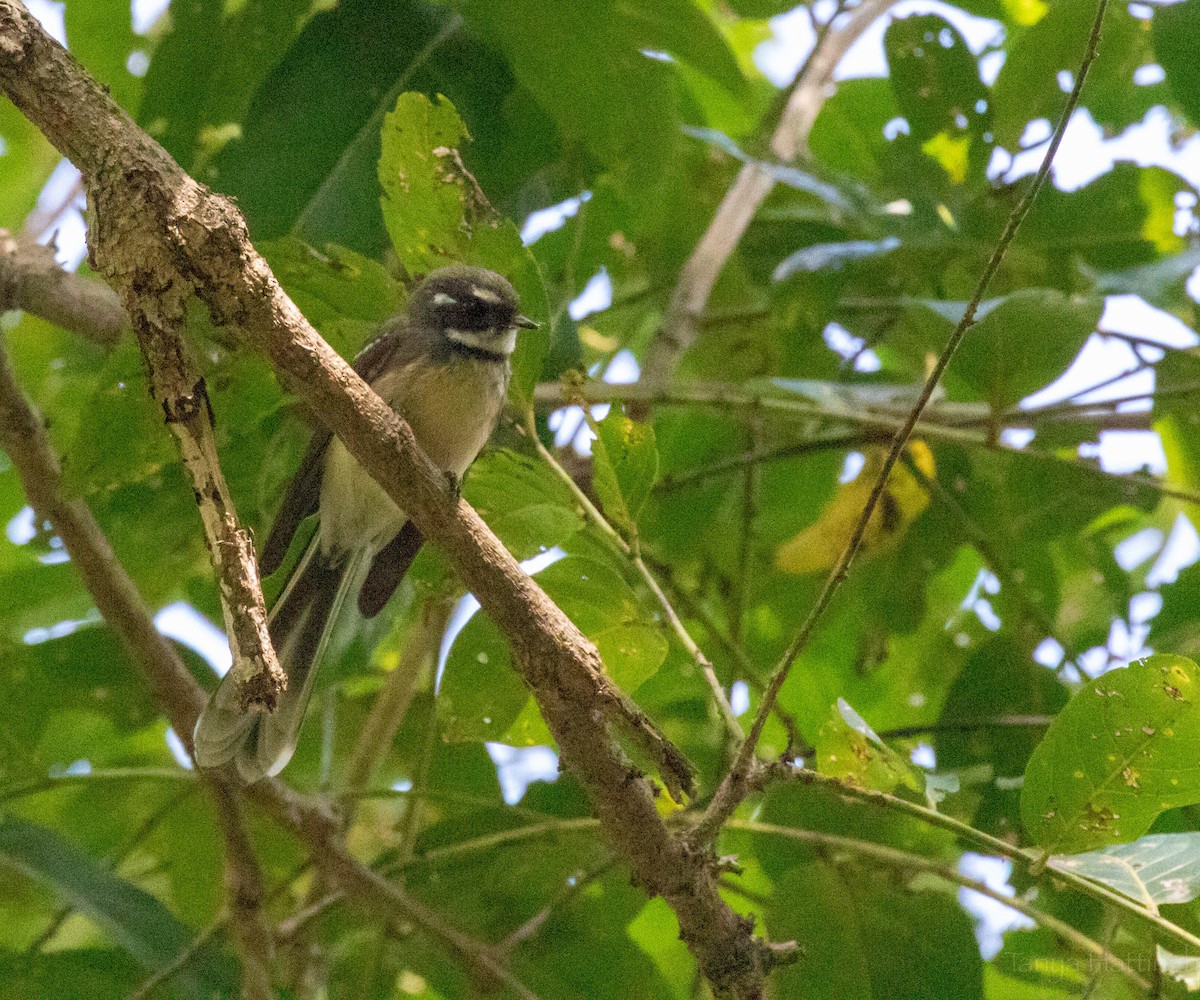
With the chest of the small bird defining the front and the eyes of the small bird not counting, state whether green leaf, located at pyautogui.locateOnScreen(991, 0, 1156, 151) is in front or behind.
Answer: in front

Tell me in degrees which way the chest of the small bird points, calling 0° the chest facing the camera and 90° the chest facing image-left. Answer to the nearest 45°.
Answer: approximately 315°

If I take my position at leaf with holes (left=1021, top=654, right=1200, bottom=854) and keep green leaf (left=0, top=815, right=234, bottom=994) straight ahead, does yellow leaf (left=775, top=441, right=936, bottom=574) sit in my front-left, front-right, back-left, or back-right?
front-right

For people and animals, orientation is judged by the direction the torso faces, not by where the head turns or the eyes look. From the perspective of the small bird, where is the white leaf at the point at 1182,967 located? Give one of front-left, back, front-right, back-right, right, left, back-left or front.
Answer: front

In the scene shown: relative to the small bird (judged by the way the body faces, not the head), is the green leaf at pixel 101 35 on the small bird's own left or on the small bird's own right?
on the small bird's own right

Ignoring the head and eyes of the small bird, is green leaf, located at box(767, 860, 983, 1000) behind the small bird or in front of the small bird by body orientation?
in front
